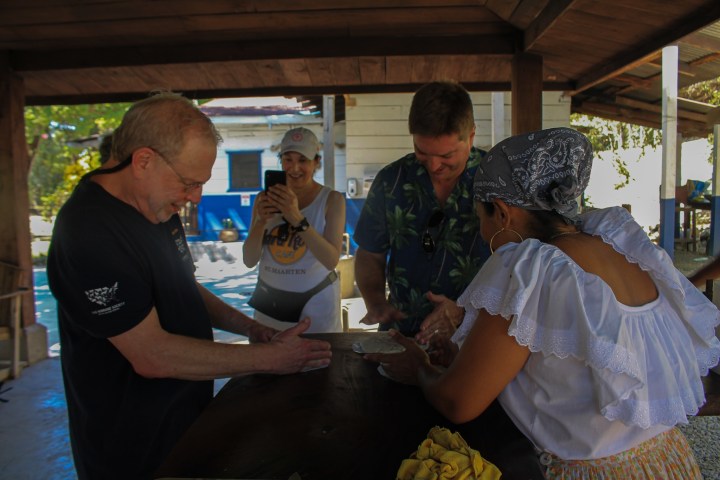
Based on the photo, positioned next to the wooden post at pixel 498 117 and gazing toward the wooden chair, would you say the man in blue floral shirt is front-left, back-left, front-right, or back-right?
front-left

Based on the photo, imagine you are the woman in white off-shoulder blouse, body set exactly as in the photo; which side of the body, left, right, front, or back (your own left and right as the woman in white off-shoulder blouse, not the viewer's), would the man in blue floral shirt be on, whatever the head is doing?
front

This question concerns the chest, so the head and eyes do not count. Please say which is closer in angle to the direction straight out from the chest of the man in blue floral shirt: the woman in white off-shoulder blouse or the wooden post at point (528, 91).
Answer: the woman in white off-shoulder blouse

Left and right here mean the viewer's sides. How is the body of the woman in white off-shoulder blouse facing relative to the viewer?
facing away from the viewer and to the left of the viewer

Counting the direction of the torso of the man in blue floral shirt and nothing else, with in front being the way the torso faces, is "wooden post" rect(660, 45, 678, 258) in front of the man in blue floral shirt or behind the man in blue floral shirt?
behind

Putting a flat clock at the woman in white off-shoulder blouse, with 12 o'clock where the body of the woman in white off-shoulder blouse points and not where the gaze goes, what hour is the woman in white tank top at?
The woman in white tank top is roughly at 12 o'clock from the woman in white off-shoulder blouse.

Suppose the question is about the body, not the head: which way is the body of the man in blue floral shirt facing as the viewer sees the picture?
toward the camera

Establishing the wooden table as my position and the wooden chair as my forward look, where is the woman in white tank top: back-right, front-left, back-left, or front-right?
front-right

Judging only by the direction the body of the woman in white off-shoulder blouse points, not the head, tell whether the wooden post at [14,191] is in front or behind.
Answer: in front

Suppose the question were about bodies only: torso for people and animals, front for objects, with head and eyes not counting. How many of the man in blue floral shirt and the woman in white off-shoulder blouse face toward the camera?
1

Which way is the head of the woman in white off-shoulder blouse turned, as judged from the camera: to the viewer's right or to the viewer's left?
to the viewer's left

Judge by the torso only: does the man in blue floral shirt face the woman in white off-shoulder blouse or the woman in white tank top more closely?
the woman in white off-shoulder blouse

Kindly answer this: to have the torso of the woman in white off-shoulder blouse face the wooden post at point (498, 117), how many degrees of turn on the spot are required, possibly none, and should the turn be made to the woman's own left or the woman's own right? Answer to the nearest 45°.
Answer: approximately 45° to the woman's own right

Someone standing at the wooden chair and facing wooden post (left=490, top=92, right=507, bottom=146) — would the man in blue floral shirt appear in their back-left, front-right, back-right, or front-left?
front-right

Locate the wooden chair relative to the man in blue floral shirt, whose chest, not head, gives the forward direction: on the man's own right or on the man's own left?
on the man's own right

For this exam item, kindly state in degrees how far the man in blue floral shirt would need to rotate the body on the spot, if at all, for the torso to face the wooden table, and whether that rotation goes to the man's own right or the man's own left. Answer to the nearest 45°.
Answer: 0° — they already face it
